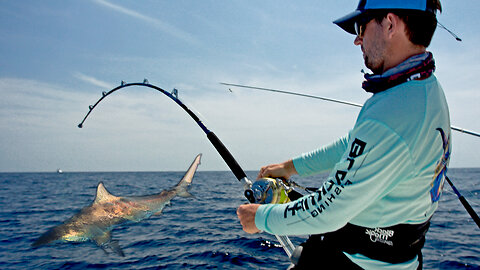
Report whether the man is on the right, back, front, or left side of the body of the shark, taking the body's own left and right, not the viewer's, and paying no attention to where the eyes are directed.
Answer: left

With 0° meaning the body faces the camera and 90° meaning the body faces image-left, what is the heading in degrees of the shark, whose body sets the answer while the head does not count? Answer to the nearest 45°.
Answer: approximately 90°

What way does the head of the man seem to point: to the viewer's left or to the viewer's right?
to the viewer's left
